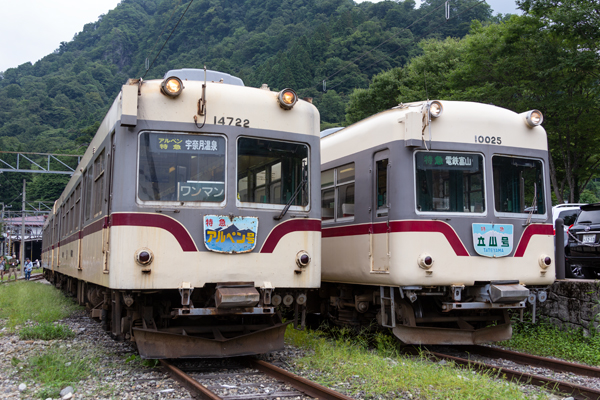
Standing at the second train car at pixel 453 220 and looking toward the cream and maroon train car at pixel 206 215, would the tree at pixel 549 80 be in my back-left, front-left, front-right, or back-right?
back-right

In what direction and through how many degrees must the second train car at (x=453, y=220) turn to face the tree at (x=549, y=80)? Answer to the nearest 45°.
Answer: approximately 135° to its left

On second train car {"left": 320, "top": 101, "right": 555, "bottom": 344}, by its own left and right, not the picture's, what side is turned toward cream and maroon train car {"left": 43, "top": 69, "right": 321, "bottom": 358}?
right

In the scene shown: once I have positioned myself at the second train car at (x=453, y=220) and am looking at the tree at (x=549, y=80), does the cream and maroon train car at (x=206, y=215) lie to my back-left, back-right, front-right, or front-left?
back-left

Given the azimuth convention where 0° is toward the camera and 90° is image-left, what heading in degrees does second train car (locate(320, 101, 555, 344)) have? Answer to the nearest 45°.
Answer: approximately 315°
